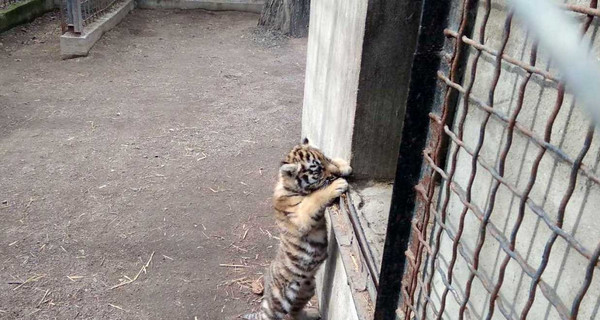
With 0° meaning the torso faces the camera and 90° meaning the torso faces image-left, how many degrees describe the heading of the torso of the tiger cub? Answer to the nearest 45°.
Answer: approximately 270°

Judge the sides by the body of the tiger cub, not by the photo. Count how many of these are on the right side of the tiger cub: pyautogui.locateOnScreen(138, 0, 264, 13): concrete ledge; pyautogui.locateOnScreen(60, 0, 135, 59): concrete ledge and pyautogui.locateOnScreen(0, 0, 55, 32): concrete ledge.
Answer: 0

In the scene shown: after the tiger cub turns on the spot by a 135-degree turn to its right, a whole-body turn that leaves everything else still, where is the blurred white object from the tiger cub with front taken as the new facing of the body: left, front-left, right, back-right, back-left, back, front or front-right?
front-left

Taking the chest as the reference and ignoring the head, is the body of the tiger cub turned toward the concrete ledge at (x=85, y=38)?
no

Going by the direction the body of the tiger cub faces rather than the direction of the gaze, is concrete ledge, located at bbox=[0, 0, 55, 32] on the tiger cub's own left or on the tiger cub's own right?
on the tiger cub's own left

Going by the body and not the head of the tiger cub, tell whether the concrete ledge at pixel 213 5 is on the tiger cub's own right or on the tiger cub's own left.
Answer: on the tiger cub's own left

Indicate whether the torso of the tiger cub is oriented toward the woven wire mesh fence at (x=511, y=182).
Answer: no
